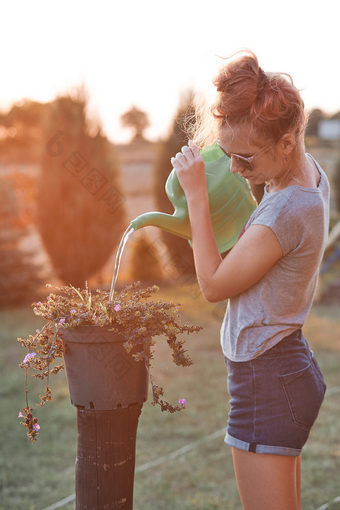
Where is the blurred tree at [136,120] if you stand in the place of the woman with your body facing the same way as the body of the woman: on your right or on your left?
on your right

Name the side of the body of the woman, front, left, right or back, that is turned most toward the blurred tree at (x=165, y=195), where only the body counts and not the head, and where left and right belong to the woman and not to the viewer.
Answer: right

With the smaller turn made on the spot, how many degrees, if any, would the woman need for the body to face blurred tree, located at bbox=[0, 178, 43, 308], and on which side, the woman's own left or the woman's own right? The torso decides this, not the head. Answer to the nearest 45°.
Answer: approximately 45° to the woman's own right

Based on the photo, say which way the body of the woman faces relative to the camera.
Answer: to the viewer's left

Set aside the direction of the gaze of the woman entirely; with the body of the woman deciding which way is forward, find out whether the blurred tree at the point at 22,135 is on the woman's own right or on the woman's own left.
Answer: on the woman's own right
